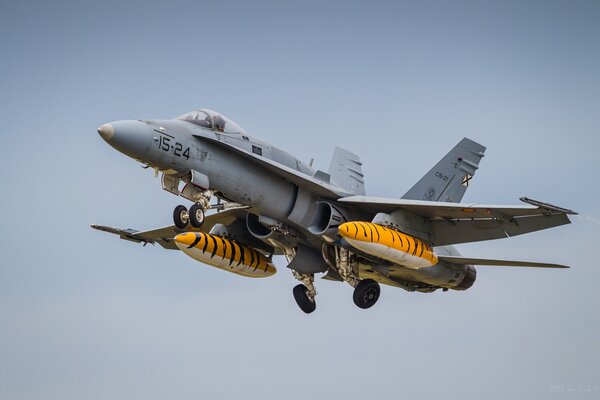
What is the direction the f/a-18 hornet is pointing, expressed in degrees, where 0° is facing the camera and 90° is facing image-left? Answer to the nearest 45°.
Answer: approximately 45°
